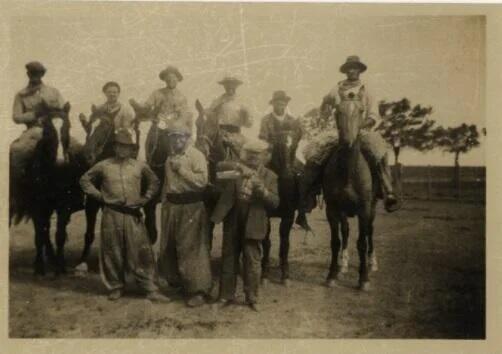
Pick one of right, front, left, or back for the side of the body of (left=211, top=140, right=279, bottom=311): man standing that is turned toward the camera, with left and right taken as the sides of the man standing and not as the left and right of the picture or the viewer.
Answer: front

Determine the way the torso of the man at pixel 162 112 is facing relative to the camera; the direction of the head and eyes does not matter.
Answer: toward the camera

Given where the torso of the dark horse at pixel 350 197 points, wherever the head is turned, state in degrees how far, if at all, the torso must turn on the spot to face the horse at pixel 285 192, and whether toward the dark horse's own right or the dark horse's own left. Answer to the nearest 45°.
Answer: approximately 90° to the dark horse's own right

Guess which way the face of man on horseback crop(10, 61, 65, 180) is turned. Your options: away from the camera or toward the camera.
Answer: toward the camera

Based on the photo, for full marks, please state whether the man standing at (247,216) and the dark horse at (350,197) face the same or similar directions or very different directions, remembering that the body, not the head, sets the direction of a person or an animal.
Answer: same or similar directions

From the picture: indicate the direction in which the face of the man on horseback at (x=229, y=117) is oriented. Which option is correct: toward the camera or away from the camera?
toward the camera

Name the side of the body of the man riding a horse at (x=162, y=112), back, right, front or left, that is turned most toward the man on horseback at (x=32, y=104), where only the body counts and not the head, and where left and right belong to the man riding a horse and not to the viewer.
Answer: right

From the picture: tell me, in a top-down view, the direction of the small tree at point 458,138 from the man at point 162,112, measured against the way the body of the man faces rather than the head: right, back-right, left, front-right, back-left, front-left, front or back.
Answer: left

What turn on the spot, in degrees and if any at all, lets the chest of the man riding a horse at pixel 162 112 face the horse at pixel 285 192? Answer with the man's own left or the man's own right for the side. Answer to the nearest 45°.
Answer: approximately 90° to the man's own left

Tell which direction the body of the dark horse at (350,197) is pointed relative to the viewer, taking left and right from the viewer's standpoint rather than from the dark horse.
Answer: facing the viewer

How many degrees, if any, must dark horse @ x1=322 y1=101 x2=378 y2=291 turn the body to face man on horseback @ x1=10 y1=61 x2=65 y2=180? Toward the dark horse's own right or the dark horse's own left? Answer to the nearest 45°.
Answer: approximately 90° to the dark horse's own right

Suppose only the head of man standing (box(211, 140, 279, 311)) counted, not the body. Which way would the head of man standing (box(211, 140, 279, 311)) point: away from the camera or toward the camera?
toward the camera
